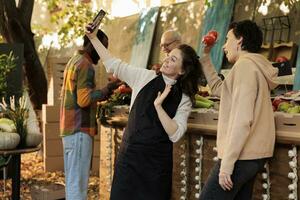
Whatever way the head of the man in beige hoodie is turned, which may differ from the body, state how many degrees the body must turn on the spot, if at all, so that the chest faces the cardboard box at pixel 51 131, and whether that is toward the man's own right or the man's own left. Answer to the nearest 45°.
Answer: approximately 45° to the man's own right

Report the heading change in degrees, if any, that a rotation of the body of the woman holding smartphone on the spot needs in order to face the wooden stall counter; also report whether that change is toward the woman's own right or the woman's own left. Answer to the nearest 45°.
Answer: approximately 180°

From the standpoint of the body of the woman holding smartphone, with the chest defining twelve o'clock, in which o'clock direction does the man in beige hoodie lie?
The man in beige hoodie is roughly at 9 o'clock from the woman holding smartphone.

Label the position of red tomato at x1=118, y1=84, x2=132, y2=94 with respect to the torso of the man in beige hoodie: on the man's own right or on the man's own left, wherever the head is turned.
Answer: on the man's own right

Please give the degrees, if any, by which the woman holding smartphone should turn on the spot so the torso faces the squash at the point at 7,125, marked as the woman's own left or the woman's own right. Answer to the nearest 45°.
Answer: approximately 90° to the woman's own right

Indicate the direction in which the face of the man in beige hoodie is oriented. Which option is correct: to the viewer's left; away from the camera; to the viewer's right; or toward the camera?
to the viewer's left

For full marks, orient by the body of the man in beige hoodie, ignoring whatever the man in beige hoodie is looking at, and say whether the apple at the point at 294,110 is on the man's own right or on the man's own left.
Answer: on the man's own right

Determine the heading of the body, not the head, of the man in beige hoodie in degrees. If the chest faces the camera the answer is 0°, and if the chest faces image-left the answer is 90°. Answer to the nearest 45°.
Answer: approximately 90°

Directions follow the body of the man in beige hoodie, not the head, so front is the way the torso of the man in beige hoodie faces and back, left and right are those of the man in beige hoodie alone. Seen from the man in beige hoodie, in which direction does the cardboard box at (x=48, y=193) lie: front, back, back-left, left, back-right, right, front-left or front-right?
front-right

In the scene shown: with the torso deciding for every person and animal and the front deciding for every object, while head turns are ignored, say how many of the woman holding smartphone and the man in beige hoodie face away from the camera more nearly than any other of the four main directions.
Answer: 0

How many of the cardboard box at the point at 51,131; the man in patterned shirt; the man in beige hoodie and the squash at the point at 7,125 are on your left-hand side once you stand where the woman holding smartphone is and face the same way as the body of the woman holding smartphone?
1

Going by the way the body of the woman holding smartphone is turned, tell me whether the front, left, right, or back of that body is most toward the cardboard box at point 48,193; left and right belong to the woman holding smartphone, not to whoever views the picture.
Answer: right

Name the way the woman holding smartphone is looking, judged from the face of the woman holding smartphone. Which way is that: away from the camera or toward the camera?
toward the camera

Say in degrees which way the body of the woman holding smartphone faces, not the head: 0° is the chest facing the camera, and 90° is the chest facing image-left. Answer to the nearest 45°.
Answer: approximately 45°

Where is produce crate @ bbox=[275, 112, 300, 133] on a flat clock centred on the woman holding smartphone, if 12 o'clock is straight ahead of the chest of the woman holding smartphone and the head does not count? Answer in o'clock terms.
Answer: The produce crate is roughly at 8 o'clock from the woman holding smartphone.
